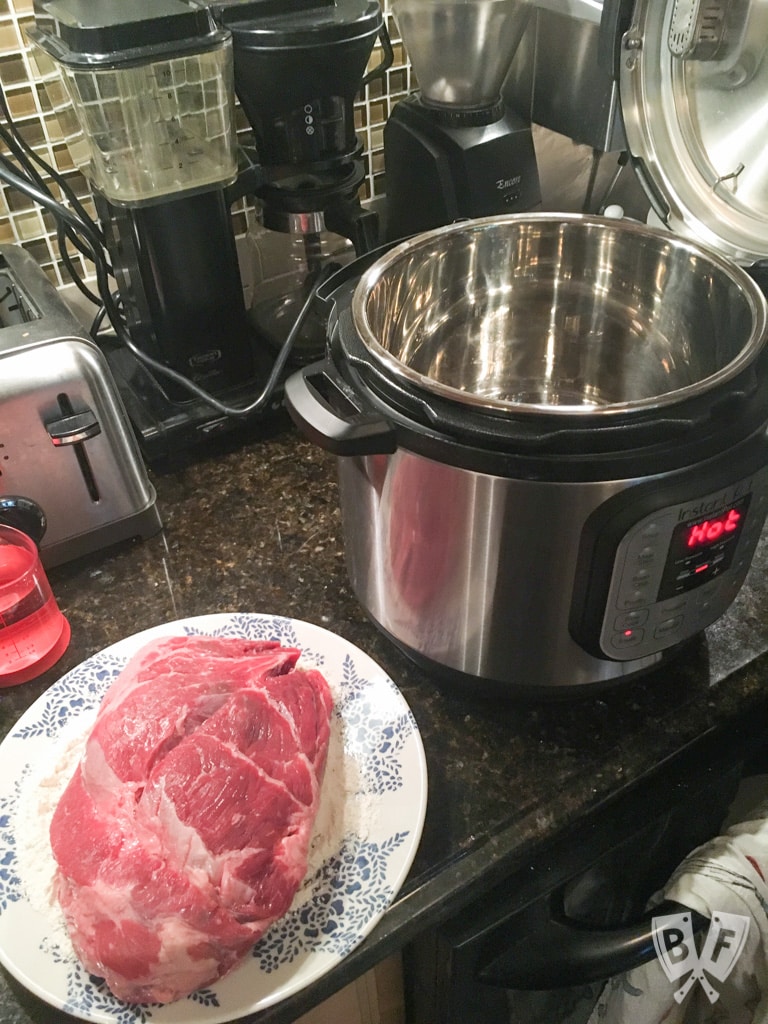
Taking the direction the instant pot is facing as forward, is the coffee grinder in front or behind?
behind

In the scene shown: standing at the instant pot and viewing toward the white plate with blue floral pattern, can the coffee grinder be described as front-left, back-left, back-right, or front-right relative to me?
back-right

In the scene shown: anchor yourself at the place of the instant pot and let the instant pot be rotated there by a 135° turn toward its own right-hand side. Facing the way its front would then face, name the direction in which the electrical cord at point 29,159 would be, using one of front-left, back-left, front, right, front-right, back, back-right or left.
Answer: front-right

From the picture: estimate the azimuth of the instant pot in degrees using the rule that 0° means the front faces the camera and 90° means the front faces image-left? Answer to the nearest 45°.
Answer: approximately 315°

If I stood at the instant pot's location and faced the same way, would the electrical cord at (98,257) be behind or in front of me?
behind
